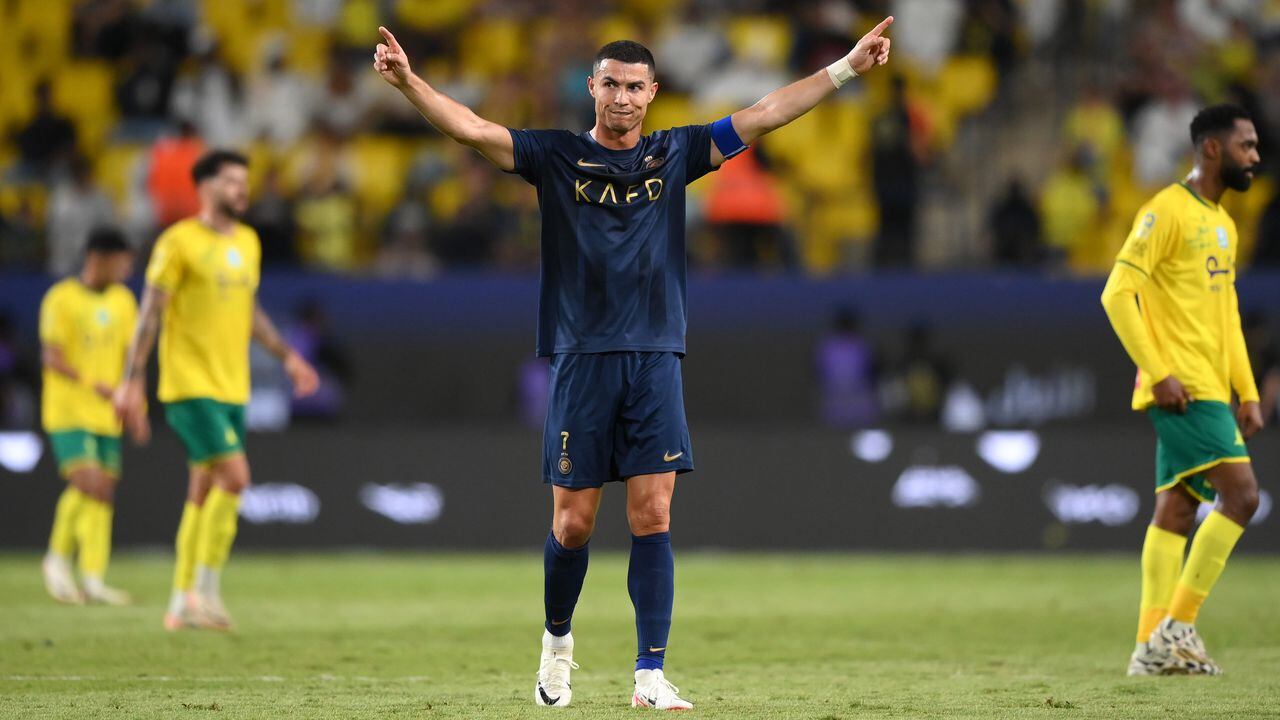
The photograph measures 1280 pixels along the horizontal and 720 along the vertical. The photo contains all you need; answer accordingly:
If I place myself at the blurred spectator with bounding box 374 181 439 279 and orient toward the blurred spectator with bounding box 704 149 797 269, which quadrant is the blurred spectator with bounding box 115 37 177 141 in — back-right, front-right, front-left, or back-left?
back-left

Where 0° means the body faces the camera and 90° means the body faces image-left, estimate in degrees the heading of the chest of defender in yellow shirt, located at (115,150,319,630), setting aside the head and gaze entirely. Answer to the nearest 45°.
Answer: approximately 315°

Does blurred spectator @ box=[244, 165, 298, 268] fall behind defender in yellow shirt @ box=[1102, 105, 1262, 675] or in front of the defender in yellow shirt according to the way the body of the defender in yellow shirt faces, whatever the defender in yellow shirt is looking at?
behind

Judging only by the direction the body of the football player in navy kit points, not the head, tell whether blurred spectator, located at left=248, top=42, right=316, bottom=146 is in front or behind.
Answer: behind

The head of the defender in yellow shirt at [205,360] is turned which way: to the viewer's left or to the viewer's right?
to the viewer's right

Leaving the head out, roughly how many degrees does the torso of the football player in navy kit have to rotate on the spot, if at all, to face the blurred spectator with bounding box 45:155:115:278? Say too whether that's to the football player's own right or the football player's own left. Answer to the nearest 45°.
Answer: approximately 135° to the football player's own right
